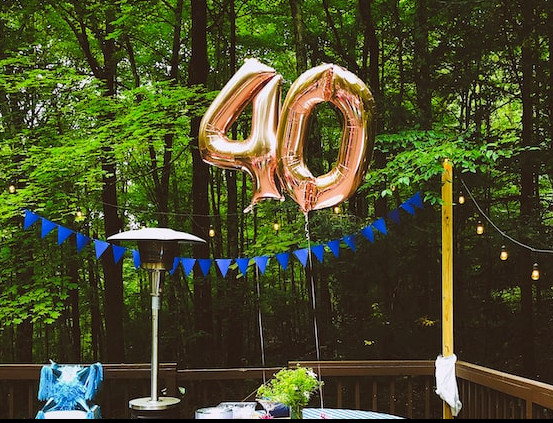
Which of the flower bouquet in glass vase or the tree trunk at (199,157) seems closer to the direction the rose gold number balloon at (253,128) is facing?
the flower bouquet in glass vase

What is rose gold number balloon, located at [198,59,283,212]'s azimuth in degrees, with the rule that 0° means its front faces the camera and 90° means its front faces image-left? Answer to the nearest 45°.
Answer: approximately 0°

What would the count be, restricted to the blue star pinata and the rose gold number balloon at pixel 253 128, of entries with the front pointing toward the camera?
2
